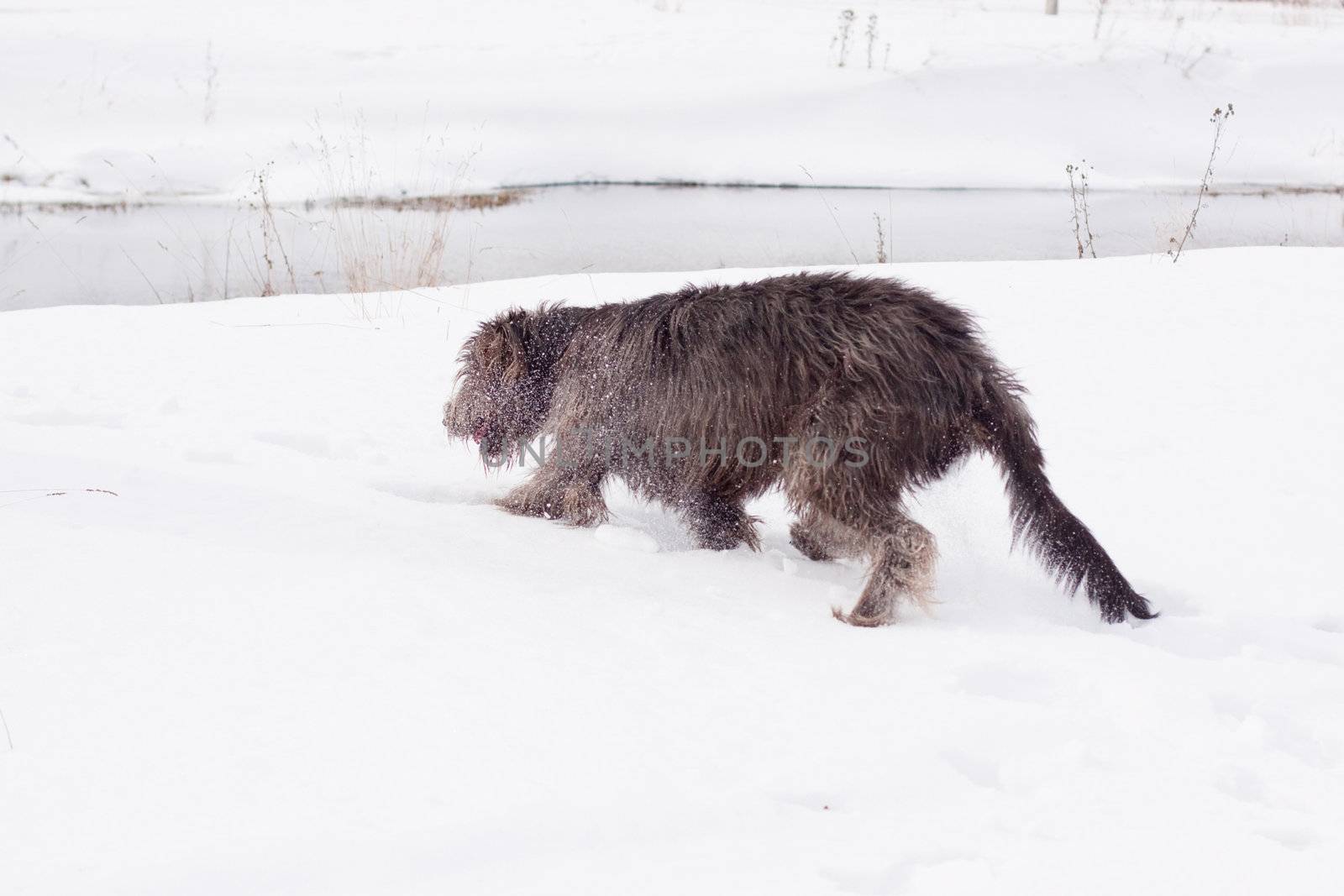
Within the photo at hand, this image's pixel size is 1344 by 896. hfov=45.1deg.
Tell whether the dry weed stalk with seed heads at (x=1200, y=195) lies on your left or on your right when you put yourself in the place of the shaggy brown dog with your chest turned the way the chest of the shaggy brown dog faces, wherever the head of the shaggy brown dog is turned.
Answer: on your right

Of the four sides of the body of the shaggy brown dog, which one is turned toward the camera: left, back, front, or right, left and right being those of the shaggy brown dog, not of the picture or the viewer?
left

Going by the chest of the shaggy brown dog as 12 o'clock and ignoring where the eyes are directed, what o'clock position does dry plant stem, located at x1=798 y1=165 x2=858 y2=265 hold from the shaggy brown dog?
The dry plant stem is roughly at 3 o'clock from the shaggy brown dog.
